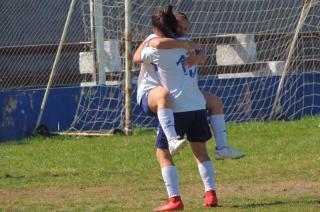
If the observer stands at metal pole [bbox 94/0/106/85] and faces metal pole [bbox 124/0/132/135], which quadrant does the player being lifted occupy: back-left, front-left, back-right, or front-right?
front-right

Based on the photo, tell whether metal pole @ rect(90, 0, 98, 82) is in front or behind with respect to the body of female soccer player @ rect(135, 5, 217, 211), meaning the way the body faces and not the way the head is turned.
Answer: in front

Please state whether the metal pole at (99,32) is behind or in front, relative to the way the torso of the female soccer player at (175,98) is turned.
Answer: in front

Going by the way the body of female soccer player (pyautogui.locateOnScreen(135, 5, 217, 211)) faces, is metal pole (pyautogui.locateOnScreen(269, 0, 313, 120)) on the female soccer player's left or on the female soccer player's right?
on the female soccer player's right

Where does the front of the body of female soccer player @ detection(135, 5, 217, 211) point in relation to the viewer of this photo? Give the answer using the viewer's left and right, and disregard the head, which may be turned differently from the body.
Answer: facing away from the viewer and to the left of the viewer

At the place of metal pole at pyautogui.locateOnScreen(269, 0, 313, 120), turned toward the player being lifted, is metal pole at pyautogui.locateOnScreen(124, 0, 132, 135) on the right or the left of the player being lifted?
right

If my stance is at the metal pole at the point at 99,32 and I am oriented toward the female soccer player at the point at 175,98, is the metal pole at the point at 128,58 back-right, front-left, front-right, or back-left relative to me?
front-left
